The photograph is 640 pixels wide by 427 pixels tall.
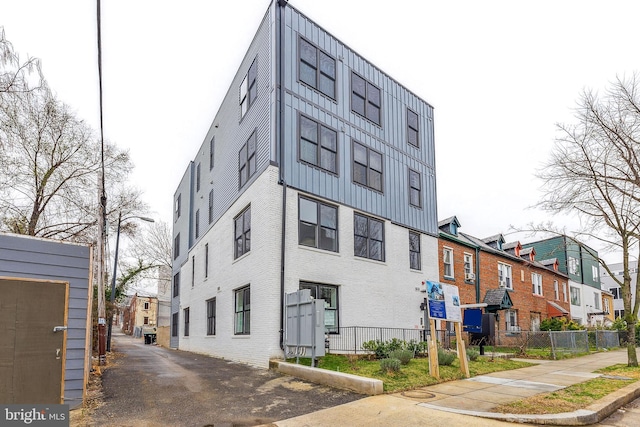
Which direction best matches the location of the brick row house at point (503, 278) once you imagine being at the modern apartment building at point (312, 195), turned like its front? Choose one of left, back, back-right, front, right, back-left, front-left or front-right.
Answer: left

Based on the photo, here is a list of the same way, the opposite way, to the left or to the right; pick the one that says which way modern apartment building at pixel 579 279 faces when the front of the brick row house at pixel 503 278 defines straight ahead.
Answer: the same way

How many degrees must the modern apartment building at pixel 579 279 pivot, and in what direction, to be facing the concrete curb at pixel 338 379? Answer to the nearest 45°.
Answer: approximately 45° to its right

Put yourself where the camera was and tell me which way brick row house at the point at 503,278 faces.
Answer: facing the viewer and to the right of the viewer

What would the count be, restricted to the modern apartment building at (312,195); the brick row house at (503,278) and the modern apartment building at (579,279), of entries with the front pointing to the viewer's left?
0

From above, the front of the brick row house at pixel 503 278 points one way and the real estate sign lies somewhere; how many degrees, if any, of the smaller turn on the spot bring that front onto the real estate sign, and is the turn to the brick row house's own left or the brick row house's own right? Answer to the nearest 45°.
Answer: approximately 45° to the brick row house's own right

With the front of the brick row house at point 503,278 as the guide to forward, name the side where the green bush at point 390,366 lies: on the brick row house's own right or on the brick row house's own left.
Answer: on the brick row house's own right

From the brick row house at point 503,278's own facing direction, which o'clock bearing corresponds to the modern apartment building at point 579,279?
The modern apartment building is roughly at 8 o'clock from the brick row house.

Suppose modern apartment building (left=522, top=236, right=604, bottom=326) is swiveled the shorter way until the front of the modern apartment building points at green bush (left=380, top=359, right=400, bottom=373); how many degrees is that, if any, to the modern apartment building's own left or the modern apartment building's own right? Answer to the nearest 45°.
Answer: approximately 45° to the modern apartment building's own right

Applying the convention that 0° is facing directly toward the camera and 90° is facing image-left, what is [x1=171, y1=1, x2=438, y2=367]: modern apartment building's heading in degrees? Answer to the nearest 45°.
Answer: approximately 315°

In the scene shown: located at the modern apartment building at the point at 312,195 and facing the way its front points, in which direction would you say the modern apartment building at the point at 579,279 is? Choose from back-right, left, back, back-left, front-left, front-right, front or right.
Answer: left

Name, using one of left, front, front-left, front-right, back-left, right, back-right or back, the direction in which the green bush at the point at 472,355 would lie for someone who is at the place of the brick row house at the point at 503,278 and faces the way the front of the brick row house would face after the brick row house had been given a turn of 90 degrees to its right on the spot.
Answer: front-left

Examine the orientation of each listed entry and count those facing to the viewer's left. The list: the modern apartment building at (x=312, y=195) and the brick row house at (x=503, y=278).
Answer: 0

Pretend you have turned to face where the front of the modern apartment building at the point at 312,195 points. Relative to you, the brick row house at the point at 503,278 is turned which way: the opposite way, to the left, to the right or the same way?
the same way

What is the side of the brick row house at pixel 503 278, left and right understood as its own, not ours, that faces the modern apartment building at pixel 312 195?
right
